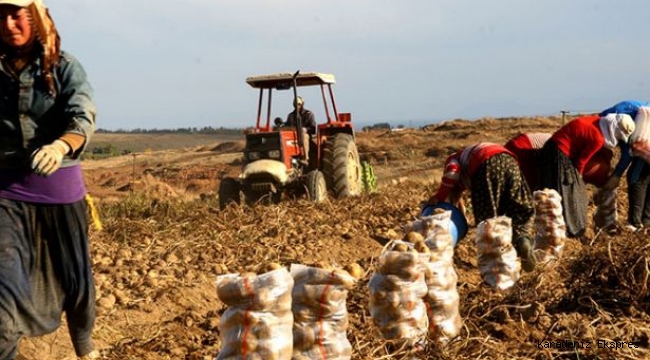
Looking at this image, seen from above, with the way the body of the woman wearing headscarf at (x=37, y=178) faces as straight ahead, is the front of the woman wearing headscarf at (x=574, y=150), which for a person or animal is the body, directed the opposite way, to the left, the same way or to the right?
to the left

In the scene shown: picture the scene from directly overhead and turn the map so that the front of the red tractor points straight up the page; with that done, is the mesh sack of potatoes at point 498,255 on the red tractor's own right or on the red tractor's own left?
on the red tractor's own left

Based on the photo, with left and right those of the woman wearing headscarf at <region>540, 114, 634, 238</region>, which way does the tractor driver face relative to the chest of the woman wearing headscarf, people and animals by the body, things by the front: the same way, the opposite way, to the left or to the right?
to the right

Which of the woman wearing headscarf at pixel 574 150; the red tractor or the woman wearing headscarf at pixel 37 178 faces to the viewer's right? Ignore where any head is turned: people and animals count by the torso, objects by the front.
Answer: the woman wearing headscarf at pixel 574 150

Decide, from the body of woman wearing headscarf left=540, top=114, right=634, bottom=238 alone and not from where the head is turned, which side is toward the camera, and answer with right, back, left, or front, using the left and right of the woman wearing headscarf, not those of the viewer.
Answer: right

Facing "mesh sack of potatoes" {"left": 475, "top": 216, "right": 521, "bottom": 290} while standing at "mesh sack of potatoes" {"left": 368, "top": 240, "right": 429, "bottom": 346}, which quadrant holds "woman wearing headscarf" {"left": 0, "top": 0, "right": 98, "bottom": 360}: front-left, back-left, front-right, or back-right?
back-left

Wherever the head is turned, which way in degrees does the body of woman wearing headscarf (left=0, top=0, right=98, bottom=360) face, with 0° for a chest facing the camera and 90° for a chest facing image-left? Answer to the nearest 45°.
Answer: approximately 45°

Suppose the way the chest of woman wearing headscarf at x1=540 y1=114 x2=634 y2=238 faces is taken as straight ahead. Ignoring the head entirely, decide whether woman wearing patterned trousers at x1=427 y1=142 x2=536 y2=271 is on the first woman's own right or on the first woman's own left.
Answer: on the first woman's own right
